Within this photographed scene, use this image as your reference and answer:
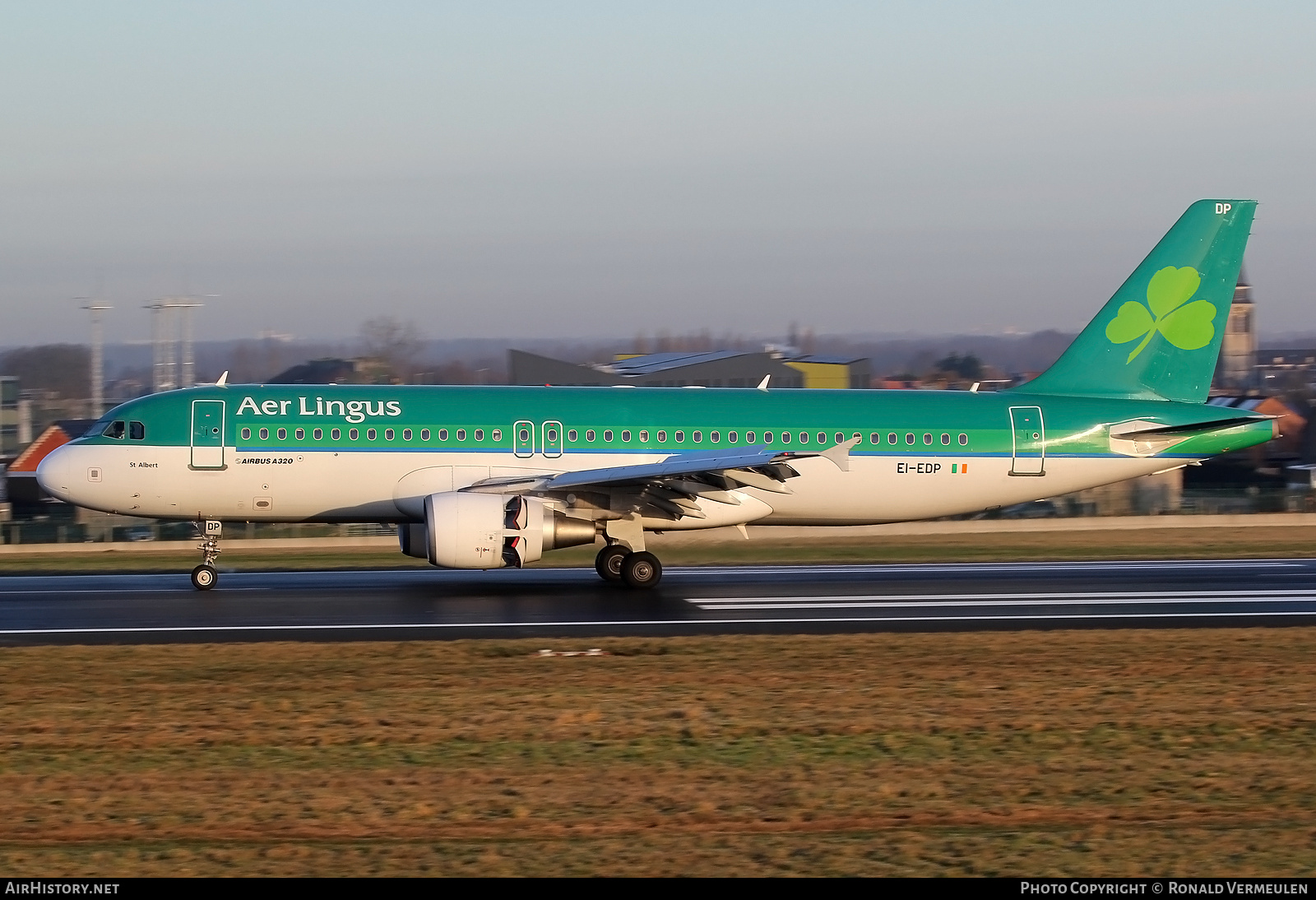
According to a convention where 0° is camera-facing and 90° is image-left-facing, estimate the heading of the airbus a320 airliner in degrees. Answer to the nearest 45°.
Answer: approximately 90°
